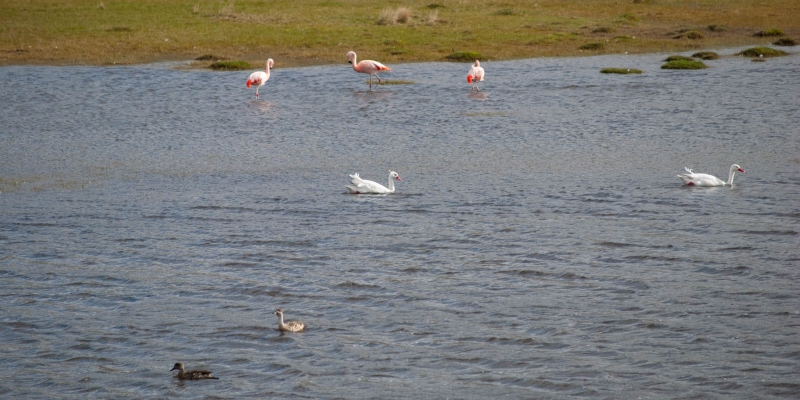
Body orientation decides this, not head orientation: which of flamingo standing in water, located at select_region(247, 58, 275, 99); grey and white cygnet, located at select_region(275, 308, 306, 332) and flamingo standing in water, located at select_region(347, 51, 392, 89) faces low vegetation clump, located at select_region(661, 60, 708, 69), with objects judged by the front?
flamingo standing in water, located at select_region(247, 58, 275, 99)

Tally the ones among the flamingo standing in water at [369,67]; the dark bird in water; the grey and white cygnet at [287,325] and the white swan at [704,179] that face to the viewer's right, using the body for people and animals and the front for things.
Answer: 1

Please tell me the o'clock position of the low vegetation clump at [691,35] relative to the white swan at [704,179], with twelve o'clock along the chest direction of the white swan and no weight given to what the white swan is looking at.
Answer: The low vegetation clump is roughly at 9 o'clock from the white swan.

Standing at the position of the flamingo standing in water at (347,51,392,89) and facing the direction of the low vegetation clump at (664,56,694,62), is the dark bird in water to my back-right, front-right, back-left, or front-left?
back-right

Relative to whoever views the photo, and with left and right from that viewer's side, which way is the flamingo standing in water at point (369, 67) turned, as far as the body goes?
facing to the left of the viewer

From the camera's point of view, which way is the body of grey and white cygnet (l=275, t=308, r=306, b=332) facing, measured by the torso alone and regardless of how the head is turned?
to the viewer's left

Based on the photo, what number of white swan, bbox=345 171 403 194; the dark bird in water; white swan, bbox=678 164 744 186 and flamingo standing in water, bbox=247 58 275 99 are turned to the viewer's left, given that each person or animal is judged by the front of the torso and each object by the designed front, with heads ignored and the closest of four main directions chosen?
1

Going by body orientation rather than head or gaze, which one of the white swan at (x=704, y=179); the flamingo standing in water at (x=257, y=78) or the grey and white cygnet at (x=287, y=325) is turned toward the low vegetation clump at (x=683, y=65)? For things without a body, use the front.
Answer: the flamingo standing in water

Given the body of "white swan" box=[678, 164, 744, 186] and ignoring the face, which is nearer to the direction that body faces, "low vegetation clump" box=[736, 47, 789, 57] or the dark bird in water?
the low vegetation clump

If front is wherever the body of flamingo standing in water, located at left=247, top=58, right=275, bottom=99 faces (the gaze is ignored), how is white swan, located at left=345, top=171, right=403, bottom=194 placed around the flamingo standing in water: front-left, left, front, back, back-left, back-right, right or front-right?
right

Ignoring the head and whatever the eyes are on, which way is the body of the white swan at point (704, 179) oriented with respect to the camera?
to the viewer's right

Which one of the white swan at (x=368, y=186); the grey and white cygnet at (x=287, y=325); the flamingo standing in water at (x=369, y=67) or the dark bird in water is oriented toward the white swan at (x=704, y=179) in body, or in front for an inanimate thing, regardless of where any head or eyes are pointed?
the white swan at (x=368, y=186)

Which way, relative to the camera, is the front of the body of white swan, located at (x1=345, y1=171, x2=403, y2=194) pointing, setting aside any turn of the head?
to the viewer's right

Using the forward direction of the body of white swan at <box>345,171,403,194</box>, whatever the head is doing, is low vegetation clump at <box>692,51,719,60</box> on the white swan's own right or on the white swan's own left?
on the white swan's own left

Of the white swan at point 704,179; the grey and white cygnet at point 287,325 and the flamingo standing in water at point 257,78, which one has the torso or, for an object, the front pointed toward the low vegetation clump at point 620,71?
the flamingo standing in water

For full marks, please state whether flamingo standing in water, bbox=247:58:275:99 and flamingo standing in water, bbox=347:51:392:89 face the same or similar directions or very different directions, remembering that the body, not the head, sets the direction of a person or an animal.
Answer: very different directions

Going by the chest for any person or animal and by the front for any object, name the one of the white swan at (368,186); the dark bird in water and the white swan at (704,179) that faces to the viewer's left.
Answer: the dark bird in water

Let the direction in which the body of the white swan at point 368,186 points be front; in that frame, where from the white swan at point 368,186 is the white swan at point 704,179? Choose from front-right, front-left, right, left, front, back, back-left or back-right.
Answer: front

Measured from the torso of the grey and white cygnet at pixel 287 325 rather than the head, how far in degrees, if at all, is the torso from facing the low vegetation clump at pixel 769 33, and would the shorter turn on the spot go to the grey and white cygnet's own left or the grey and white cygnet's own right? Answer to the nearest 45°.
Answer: approximately 135° to the grey and white cygnet's own right
